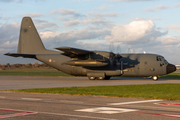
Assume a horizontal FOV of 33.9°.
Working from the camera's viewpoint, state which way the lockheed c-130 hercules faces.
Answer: facing to the right of the viewer
